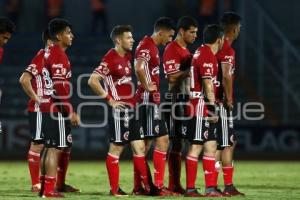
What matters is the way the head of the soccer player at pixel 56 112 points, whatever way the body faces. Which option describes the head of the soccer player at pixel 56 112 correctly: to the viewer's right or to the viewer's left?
to the viewer's right

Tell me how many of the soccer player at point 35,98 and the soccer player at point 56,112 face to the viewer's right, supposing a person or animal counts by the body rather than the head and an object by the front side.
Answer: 2

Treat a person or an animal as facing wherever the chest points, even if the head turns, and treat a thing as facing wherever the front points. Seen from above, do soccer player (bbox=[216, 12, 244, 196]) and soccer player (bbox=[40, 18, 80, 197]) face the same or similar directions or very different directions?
same or similar directions

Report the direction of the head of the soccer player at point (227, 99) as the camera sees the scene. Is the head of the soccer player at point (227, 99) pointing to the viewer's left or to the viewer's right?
to the viewer's right

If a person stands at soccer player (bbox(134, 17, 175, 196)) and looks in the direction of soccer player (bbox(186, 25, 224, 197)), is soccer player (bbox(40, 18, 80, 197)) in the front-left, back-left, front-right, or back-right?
back-right

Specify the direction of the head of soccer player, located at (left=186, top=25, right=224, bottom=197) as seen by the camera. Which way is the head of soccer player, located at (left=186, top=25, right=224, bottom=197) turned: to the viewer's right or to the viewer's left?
to the viewer's right

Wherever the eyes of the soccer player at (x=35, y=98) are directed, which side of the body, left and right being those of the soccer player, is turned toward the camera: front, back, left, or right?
right

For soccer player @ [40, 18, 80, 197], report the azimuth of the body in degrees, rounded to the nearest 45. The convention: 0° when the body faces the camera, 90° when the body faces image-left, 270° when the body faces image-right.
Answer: approximately 270°

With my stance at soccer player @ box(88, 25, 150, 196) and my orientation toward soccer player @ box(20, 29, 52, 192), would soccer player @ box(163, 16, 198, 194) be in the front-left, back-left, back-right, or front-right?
back-right

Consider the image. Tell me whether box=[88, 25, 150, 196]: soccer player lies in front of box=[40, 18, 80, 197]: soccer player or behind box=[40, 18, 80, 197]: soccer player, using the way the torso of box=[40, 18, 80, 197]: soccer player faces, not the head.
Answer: in front

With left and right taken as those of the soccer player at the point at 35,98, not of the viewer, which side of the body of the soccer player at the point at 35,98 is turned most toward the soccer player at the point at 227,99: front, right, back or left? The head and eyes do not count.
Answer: front

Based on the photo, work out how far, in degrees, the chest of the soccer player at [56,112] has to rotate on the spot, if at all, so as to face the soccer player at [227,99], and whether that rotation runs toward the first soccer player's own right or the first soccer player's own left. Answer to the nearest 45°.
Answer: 0° — they already face them
